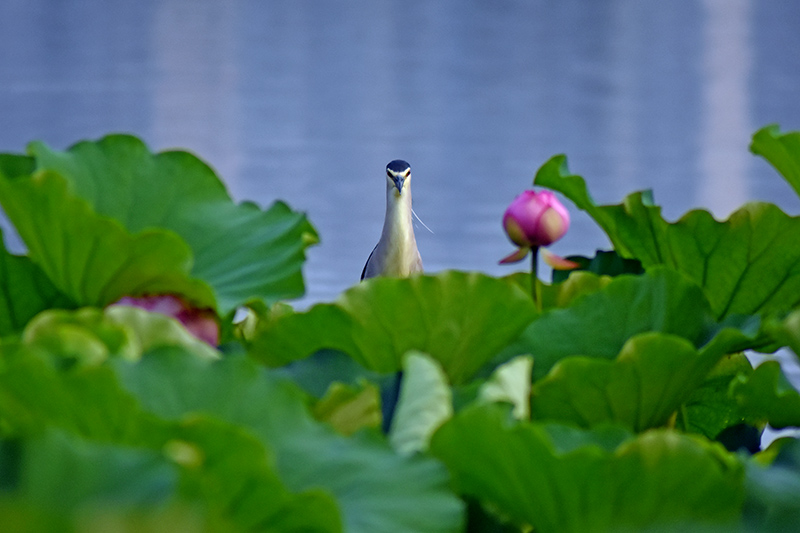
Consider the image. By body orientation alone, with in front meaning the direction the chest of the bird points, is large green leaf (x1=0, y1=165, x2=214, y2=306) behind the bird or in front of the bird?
in front

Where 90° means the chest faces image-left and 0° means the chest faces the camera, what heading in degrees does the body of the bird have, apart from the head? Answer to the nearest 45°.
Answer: approximately 0°

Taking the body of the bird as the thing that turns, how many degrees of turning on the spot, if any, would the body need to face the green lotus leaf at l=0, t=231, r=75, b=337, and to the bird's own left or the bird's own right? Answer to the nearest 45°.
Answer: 0° — it already faces it

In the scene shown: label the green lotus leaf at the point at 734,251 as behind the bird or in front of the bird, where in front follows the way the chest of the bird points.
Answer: in front

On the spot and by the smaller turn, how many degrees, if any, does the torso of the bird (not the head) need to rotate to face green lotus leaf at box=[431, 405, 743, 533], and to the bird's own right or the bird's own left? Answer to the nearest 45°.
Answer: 0° — it already faces it

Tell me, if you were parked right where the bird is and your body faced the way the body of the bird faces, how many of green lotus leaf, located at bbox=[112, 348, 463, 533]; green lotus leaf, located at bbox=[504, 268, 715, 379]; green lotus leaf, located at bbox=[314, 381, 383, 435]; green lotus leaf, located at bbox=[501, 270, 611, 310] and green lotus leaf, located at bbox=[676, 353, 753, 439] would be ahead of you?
5

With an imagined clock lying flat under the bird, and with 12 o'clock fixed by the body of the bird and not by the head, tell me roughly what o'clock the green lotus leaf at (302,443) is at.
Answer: The green lotus leaf is roughly at 12 o'clock from the bird.

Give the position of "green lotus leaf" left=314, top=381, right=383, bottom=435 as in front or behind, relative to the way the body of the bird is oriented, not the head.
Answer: in front

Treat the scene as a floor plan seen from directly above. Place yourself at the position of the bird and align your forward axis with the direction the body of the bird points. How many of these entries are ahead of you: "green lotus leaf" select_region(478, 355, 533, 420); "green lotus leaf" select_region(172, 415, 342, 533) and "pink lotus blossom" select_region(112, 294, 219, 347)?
3
